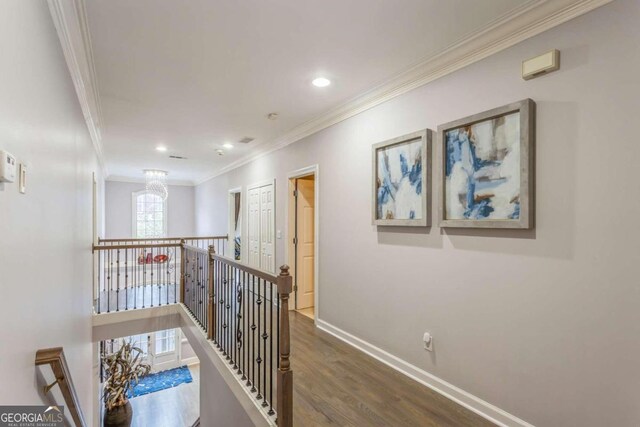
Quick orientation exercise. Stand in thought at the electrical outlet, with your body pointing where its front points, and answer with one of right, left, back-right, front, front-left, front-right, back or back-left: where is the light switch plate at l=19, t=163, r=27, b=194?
front

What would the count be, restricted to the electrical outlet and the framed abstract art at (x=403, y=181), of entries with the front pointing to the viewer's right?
0

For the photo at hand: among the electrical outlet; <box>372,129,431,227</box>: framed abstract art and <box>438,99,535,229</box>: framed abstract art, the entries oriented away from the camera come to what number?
0

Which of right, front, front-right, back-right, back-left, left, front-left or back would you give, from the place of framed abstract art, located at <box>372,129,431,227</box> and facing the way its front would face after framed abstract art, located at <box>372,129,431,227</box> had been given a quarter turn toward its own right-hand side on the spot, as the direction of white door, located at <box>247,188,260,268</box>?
front

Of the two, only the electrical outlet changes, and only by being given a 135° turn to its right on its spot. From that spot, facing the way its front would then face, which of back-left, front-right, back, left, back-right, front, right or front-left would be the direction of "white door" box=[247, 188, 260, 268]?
front-left

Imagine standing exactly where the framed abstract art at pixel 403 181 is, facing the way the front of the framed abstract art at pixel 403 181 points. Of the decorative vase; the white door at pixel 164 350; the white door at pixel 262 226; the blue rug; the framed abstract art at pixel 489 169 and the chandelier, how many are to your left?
1

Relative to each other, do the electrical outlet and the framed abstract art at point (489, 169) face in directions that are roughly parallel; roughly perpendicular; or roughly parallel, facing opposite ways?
roughly parallel

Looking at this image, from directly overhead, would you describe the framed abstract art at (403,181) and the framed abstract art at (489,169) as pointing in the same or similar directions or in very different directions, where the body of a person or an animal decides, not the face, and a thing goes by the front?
same or similar directions

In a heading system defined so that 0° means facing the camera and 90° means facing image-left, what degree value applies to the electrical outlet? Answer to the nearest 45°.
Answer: approximately 45°

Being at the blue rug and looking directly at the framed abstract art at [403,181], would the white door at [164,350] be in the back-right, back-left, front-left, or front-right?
back-left

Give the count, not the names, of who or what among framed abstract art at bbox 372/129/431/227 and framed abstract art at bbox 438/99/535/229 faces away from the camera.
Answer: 0
